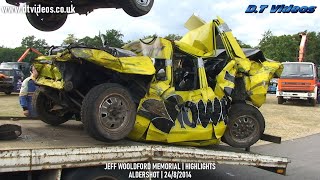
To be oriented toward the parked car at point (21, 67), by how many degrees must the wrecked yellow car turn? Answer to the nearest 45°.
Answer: approximately 90° to its right

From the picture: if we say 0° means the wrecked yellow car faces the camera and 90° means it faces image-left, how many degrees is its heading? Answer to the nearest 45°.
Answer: approximately 45°
